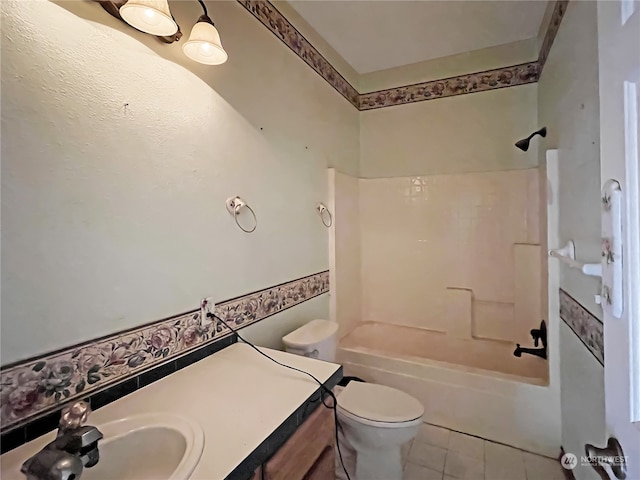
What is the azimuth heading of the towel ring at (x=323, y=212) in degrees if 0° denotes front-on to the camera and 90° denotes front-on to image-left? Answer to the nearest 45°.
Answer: approximately 315°

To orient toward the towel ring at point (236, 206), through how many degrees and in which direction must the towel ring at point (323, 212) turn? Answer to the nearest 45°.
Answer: approximately 90° to its right

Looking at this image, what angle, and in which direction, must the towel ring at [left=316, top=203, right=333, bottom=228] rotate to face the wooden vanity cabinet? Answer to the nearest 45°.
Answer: approximately 45° to its right

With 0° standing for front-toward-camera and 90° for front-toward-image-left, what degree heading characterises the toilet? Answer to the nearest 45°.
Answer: approximately 315°

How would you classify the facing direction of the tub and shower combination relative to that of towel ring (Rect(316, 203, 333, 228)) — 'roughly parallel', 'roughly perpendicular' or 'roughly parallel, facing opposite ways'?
roughly perpendicular

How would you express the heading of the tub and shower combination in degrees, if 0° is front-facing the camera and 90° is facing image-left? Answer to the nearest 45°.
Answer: approximately 0°

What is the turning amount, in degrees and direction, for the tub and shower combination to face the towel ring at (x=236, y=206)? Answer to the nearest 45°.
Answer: approximately 45° to its right
